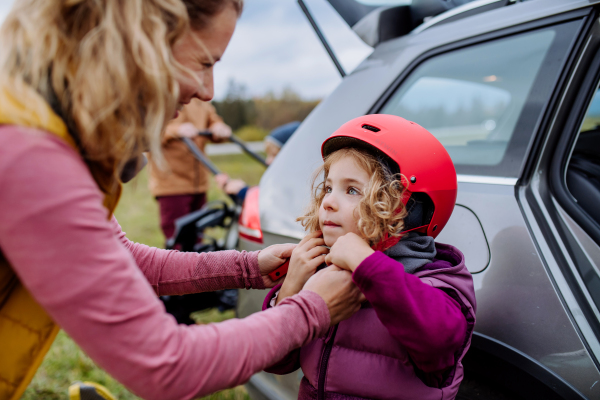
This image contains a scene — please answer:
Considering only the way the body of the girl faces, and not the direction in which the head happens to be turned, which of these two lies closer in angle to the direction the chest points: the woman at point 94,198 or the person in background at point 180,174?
the woman

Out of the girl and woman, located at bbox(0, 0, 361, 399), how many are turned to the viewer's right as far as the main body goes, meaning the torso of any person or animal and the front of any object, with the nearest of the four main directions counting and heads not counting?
1

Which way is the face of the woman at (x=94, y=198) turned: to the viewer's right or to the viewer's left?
to the viewer's right

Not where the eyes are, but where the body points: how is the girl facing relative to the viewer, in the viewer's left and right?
facing the viewer and to the left of the viewer

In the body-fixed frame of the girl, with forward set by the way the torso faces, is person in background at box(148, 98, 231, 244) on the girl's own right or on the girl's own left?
on the girl's own right

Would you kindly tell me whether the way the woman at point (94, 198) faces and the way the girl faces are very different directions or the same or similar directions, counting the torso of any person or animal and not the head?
very different directions

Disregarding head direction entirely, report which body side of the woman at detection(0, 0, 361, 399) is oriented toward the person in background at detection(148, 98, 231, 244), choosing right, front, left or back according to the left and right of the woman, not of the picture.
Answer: left

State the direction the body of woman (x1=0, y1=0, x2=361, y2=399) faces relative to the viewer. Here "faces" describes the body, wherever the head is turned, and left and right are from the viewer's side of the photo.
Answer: facing to the right of the viewer
